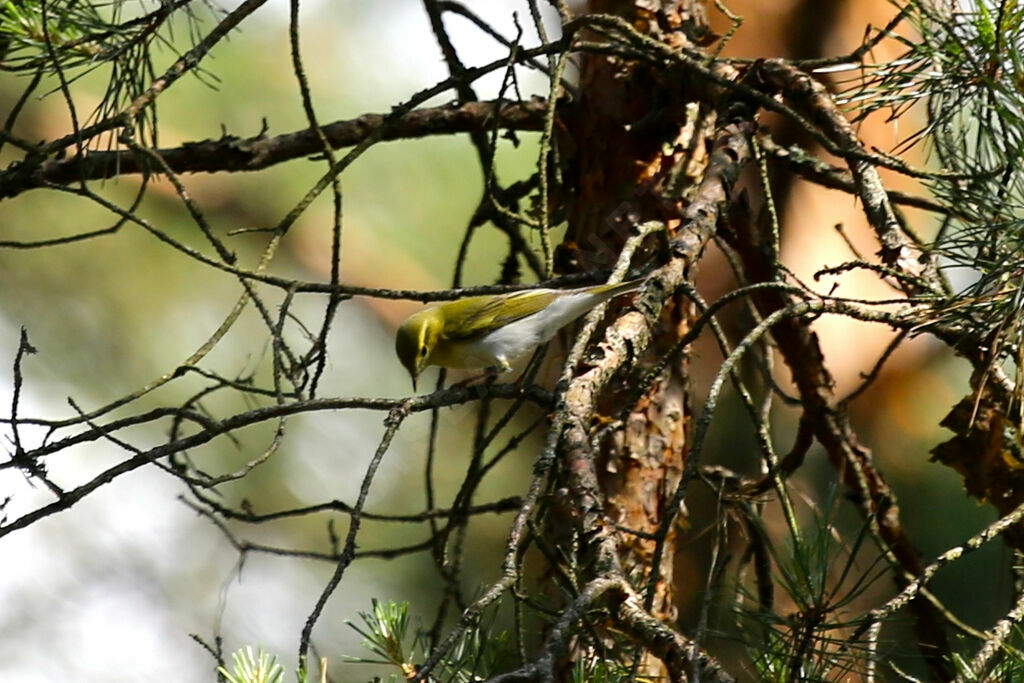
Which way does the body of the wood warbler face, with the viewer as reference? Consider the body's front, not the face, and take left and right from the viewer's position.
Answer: facing to the left of the viewer

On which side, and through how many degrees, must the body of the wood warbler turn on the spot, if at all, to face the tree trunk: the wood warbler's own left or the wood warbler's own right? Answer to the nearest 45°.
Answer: approximately 135° to the wood warbler's own left
